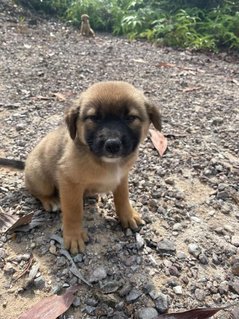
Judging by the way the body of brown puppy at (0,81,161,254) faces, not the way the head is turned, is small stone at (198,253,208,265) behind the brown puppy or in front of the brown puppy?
in front

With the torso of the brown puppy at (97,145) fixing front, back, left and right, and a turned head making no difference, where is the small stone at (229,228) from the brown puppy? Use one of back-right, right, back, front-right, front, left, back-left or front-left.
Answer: front-left

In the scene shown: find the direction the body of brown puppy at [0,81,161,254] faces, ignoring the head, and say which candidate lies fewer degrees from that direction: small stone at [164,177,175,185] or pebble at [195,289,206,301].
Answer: the pebble

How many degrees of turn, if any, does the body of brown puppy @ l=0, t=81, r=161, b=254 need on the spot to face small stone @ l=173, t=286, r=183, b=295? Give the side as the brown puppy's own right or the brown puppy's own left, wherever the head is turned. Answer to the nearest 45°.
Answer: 0° — it already faces it

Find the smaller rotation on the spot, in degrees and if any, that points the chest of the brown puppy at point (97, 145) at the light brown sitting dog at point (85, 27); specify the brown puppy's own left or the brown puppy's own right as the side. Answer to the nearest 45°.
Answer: approximately 135° to the brown puppy's own left

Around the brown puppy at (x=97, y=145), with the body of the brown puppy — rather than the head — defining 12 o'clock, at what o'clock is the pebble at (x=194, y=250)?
The pebble is roughly at 11 o'clock from the brown puppy.

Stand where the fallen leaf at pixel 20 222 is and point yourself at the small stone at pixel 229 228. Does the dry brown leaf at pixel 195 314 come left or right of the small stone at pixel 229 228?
right

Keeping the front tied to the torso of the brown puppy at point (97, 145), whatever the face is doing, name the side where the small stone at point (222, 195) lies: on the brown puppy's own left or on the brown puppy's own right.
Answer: on the brown puppy's own left

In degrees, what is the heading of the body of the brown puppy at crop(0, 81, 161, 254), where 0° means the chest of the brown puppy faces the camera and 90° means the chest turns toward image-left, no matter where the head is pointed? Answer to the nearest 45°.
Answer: approximately 315°

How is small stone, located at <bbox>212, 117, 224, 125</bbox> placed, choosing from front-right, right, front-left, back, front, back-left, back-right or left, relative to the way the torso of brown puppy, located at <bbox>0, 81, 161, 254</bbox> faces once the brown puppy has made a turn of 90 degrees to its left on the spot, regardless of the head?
front

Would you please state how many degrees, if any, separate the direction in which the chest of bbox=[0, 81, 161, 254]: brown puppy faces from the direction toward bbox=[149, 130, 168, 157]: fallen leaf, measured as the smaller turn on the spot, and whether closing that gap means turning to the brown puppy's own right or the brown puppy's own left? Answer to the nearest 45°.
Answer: approximately 90° to the brown puppy's own left
